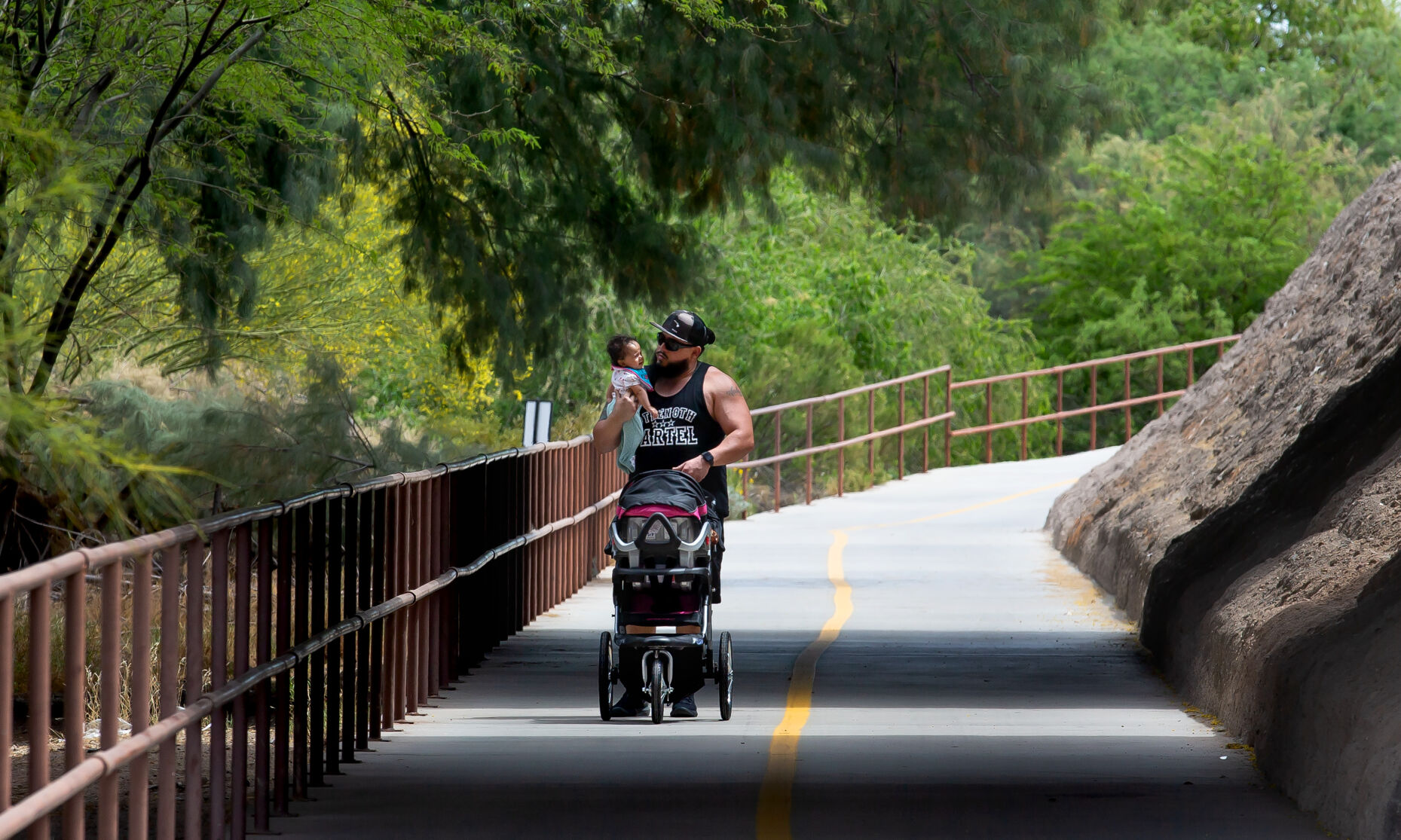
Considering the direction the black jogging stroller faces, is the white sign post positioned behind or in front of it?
behind

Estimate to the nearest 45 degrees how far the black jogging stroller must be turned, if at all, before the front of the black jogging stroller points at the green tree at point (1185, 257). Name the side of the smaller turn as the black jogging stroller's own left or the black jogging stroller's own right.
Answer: approximately 180°

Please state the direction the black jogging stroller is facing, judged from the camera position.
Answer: facing the viewer

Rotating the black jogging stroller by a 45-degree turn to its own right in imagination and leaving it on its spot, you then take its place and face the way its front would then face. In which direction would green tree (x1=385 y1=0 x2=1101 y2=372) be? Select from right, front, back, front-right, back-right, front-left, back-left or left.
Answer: back-right

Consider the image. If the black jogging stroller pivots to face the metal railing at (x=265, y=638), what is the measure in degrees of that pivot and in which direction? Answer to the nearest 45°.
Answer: approximately 45° to its right
